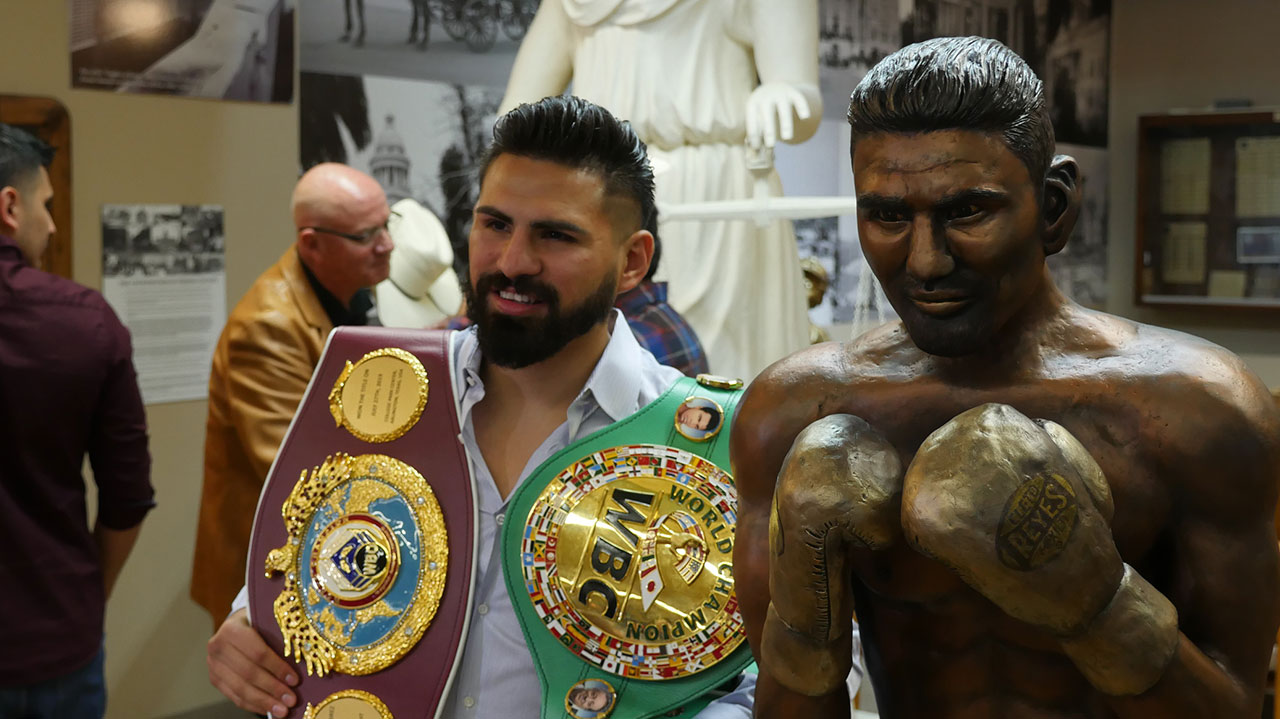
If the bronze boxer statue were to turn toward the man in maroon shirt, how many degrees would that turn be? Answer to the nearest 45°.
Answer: approximately 90° to its right

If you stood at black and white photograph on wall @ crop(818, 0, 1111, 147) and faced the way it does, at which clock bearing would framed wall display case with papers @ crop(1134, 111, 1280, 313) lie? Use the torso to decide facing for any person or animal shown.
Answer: The framed wall display case with papers is roughly at 8 o'clock from the black and white photograph on wall.

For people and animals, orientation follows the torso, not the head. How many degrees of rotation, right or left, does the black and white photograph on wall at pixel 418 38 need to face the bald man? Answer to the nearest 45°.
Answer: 0° — it already faces them

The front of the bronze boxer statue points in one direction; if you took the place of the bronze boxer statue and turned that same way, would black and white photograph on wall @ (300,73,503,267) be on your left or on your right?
on your right

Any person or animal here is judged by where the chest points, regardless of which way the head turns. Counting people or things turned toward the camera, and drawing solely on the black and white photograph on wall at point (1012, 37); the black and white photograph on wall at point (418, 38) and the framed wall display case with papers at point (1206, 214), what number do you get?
3

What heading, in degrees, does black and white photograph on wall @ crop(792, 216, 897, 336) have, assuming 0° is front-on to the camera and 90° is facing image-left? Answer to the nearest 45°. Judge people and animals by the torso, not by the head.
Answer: approximately 0°

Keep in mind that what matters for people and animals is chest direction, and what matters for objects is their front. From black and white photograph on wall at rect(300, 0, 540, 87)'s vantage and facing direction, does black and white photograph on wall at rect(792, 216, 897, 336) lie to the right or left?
on its left
